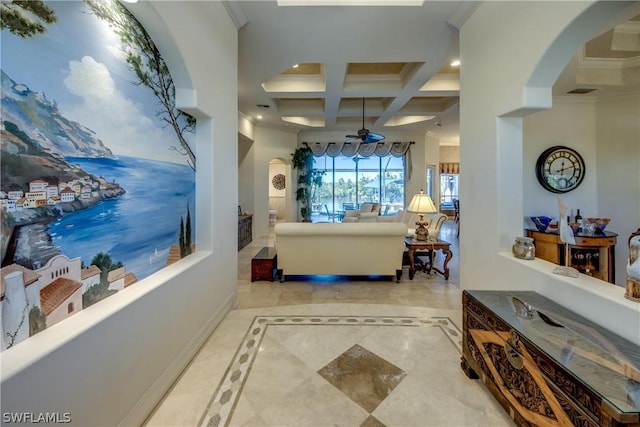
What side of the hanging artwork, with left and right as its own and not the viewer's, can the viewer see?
front

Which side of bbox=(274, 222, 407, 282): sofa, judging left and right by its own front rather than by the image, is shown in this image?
back

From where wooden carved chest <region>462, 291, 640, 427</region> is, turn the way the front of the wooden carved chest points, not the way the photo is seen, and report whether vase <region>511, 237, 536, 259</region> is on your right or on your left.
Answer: on your right

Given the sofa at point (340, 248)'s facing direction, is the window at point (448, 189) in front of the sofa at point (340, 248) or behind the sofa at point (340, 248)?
in front

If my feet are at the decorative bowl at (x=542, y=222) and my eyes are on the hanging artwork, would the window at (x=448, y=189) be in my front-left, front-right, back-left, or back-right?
front-right

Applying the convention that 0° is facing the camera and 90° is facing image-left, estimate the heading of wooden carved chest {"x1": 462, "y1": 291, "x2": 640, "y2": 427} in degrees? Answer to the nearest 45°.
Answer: approximately 45°

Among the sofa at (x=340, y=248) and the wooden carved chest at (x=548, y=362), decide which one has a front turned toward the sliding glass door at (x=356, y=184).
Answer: the sofa

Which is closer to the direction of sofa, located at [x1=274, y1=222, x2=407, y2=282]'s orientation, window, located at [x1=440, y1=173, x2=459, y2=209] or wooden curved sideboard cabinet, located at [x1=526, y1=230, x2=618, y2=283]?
the window

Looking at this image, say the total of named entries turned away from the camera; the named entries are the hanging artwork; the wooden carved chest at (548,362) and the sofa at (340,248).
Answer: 1
